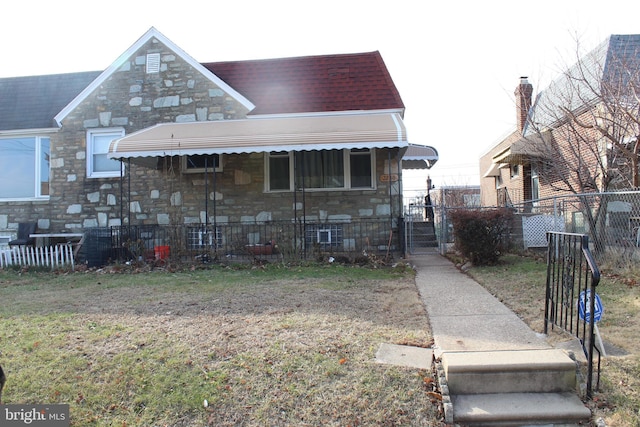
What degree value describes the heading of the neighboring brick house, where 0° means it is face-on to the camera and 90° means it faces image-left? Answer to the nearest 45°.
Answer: approximately 45°

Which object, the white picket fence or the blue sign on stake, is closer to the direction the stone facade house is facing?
the blue sign on stake

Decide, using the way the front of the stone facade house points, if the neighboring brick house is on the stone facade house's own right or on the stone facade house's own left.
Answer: on the stone facade house's own left

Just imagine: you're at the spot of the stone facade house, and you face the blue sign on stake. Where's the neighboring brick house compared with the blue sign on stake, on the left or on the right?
left

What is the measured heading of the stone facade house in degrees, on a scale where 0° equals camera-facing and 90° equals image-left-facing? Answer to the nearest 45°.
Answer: approximately 0°

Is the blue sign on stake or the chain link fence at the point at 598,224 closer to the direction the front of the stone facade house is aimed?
the blue sign on stake

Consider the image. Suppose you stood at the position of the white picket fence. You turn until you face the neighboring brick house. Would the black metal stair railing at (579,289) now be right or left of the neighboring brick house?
right

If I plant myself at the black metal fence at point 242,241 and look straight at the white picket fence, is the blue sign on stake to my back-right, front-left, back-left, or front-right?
back-left

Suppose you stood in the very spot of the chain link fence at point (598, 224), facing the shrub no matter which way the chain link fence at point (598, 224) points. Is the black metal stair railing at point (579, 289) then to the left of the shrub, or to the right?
left
